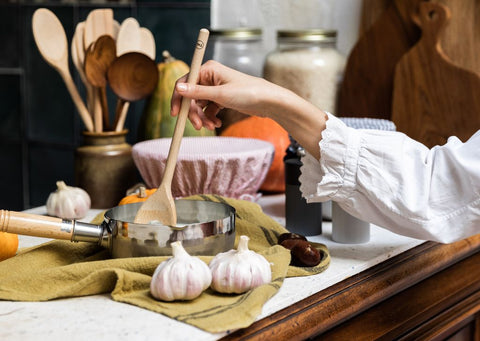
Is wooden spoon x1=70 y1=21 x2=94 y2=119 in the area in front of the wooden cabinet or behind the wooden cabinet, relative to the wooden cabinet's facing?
behind

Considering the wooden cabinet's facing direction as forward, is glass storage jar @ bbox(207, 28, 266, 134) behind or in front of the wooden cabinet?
behind

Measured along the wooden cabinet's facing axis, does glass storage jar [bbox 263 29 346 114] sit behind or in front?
behind
